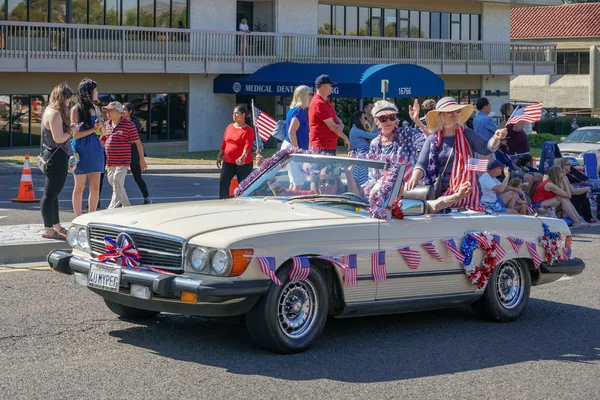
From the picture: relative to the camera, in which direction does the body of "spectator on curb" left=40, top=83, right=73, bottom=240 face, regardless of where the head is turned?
to the viewer's right

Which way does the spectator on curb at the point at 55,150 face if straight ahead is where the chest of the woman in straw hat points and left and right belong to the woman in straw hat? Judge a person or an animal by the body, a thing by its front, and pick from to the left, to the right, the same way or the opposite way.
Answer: to the left

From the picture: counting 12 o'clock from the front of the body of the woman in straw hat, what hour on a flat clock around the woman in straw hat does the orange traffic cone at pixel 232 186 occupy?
The orange traffic cone is roughly at 3 o'clock from the woman in straw hat.

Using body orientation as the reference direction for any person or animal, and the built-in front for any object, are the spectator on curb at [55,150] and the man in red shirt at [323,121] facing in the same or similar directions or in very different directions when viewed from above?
same or similar directions

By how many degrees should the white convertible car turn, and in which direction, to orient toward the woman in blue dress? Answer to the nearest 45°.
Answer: approximately 90° to its right

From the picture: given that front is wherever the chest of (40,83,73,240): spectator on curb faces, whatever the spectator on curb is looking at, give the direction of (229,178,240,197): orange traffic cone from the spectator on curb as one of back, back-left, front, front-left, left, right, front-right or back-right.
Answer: front-left

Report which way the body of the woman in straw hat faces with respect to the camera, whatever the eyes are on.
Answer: toward the camera

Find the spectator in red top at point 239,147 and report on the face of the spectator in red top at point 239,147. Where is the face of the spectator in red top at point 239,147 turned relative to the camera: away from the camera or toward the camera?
toward the camera

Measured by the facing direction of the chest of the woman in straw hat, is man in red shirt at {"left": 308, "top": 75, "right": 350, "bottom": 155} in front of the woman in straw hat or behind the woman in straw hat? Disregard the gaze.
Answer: behind
